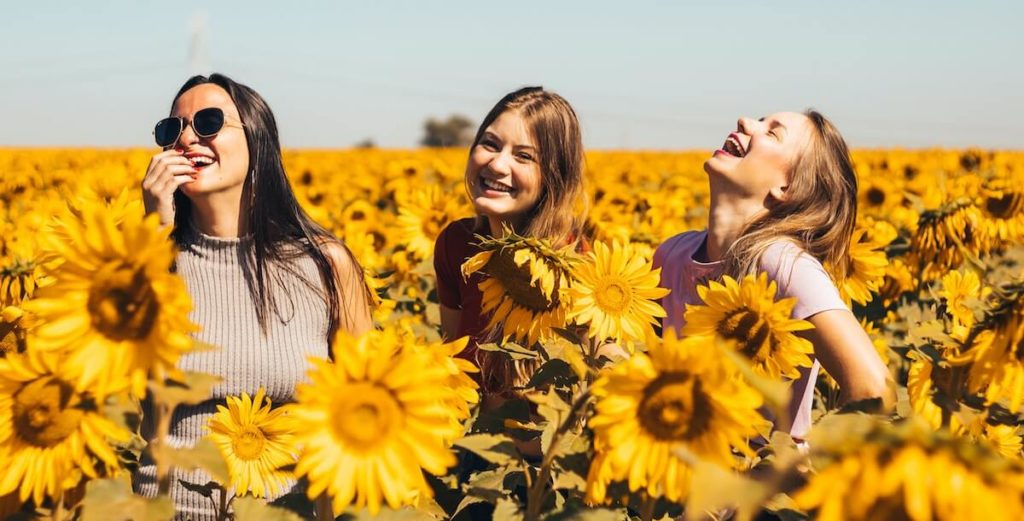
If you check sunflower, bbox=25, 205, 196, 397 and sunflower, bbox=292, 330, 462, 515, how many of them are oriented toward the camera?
2

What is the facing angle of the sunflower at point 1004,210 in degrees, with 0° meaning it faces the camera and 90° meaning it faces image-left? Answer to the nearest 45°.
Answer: approximately 0°

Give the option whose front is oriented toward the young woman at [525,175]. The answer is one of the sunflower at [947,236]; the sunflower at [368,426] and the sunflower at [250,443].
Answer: the sunflower at [947,236]

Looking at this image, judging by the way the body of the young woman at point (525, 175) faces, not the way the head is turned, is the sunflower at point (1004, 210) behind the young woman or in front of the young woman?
behind

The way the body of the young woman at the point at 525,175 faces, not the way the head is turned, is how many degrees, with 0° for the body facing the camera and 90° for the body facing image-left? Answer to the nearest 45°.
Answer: approximately 45°

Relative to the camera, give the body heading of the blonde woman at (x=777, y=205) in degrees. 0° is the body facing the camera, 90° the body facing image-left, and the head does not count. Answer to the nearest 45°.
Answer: approximately 45°

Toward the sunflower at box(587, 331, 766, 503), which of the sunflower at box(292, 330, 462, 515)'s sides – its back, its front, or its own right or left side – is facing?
left

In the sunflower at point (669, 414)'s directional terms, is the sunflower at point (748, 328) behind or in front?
behind

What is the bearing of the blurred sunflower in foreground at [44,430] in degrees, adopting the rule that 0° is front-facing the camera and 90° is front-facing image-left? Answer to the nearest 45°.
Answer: approximately 0°
